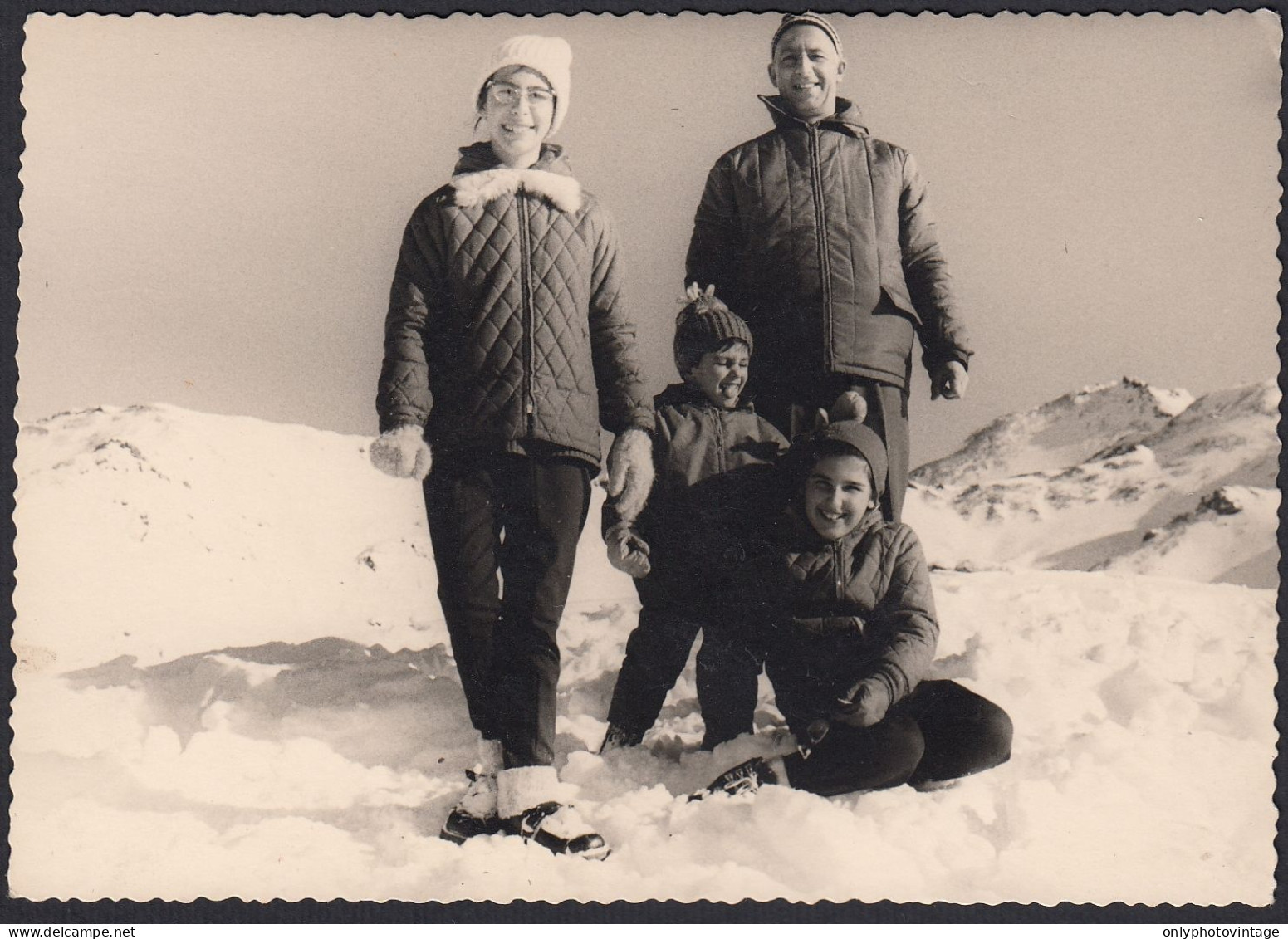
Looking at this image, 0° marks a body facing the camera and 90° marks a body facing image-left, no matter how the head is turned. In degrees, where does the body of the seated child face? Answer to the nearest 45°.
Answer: approximately 0°

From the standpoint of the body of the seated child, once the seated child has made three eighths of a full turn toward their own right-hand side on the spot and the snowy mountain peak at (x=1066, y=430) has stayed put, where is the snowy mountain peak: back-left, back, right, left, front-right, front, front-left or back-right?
right

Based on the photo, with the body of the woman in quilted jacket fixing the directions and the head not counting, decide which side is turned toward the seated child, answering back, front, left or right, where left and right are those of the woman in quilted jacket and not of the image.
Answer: left

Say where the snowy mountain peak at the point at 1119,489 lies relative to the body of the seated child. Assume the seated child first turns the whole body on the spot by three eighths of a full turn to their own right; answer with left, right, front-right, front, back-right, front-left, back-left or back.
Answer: right

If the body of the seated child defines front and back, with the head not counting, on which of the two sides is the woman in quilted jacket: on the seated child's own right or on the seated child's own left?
on the seated child's own right
